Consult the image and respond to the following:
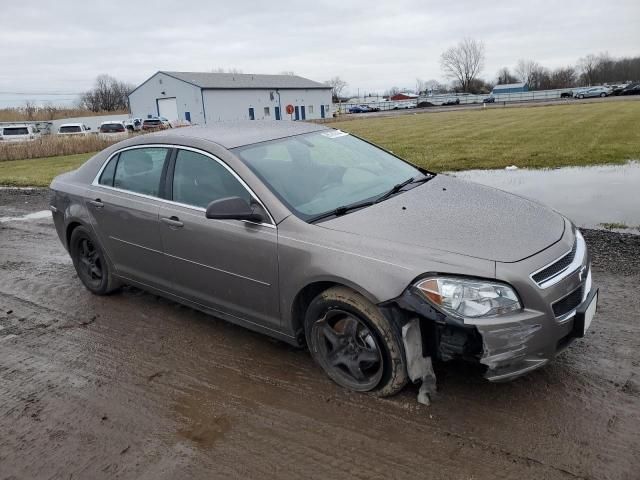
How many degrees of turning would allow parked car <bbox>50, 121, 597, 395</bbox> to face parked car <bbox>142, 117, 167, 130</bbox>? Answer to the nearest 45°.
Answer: approximately 135° to its left

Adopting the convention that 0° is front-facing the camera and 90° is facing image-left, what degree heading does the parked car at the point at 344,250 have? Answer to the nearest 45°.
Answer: approximately 315°
